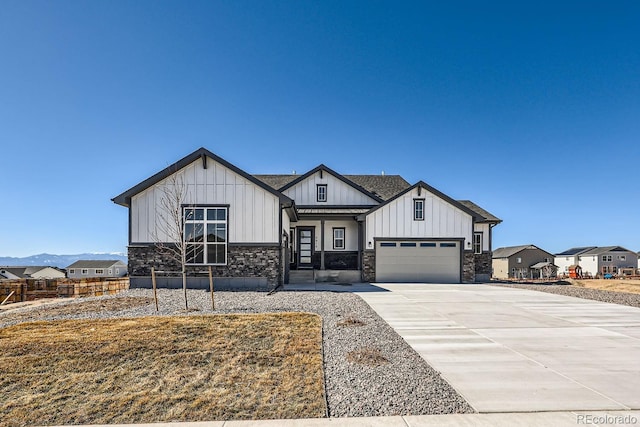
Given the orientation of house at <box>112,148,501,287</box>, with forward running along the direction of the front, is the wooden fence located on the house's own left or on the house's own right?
on the house's own right

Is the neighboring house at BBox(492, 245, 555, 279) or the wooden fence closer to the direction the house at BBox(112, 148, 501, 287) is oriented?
the wooden fence

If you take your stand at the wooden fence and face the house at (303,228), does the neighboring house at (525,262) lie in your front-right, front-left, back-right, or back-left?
front-left

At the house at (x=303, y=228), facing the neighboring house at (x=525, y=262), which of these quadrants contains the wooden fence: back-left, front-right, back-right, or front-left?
back-left

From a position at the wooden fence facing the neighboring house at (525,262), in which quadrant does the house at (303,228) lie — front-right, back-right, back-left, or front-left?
front-right

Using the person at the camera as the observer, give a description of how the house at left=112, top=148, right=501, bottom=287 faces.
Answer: facing the viewer
